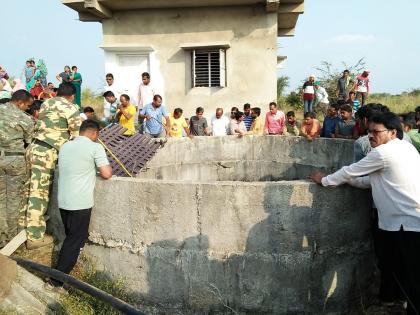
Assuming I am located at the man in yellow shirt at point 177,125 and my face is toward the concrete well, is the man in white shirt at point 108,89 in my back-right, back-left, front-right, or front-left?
back-right

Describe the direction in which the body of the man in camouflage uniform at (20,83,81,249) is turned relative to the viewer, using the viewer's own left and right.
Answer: facing away from the viewer and to the right of the viewer

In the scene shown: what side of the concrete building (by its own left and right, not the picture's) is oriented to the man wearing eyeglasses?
front

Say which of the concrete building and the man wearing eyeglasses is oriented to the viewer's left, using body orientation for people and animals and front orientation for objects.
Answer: the man wearing eyeglasses

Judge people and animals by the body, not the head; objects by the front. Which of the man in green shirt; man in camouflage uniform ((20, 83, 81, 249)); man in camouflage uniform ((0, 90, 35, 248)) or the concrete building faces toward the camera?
the concrete building

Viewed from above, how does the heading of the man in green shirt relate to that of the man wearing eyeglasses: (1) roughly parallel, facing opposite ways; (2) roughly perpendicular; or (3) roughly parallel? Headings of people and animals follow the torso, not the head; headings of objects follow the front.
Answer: roughly perpendicular

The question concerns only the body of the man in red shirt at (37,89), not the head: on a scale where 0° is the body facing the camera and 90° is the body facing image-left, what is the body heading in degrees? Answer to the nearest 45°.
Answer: approximately 315°

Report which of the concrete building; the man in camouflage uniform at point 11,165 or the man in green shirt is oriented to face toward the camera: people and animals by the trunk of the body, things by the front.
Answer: the concrete building

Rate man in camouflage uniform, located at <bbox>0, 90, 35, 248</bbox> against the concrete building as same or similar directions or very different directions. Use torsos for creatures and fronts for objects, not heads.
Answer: very different directions

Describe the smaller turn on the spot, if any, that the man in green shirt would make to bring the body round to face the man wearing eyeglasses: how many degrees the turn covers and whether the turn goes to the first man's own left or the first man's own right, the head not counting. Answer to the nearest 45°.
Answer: approximately 90° to the first man's own right

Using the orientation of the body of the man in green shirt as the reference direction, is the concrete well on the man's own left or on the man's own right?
on the man's own right

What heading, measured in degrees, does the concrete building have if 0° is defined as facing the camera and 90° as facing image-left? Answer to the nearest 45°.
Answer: approximately 0°

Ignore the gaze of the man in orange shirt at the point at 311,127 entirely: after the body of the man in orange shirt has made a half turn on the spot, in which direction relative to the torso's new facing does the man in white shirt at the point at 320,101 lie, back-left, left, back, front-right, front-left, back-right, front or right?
front-left

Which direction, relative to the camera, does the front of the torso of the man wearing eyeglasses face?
to the viewer's left

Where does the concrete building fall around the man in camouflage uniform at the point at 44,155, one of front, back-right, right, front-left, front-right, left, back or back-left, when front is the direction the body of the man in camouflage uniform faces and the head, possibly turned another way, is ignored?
front

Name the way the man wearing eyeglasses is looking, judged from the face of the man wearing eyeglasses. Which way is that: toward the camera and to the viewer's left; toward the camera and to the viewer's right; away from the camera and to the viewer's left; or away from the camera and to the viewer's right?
toward the camera and to the viewer's left
